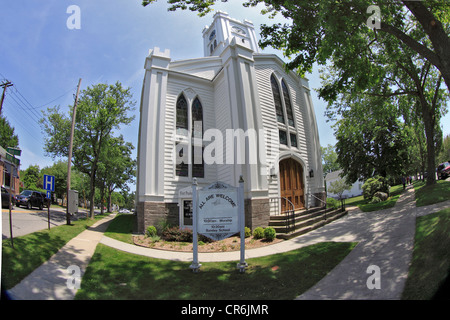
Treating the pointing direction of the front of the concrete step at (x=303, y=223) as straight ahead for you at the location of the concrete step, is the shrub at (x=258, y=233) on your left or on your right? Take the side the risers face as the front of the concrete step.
on your right

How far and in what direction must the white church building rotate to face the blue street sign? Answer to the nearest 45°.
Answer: approximately 90° to its right

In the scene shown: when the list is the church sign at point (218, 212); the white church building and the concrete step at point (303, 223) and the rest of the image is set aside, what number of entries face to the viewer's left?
0

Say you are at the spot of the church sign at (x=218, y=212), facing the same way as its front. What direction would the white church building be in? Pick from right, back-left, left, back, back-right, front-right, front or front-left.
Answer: back

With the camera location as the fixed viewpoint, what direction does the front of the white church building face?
facing the viewer and to the right of the viewer

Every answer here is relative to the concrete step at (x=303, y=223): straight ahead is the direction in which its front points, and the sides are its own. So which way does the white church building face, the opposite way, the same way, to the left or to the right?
the same way

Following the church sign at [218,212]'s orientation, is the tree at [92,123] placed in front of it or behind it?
behind

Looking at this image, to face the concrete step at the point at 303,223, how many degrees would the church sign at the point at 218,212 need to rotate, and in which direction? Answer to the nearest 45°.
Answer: approximately 135° to its left

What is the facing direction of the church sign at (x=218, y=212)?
toward the camera
